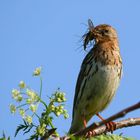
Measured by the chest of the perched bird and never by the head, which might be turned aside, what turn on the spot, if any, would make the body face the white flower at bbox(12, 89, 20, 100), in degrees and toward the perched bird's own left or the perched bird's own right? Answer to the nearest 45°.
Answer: approximately 135° to the perched bird's own right

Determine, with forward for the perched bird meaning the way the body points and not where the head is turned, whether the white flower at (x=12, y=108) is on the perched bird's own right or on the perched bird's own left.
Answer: on the perched bird's own right
